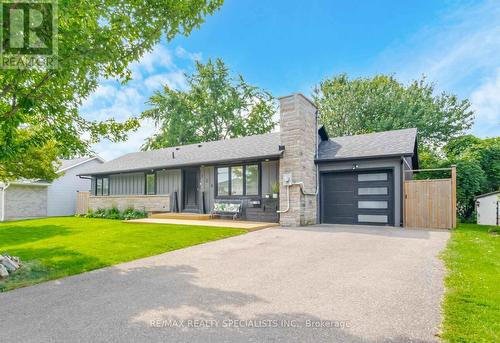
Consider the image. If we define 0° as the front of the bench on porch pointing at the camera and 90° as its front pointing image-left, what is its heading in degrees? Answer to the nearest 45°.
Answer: approximately 45°

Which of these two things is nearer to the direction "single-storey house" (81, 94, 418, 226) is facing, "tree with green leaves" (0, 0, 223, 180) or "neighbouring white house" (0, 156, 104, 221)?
the tree with green leaves

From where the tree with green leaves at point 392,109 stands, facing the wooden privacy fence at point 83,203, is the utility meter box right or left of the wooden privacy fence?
left

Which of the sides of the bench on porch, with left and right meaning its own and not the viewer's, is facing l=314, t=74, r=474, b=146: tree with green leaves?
back

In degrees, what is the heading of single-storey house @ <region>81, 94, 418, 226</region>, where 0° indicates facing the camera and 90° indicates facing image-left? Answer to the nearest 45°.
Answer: approximately 45°

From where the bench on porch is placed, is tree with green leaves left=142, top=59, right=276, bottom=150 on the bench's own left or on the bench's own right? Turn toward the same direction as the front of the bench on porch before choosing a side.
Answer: on the bench's own right

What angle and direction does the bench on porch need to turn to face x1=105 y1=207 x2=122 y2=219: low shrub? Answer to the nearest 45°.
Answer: approximately 90° to its right

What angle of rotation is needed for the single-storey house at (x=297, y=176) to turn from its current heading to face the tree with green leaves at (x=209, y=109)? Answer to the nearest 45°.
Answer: approximately 135° to its right

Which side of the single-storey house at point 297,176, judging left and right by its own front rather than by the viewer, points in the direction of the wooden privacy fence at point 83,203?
right

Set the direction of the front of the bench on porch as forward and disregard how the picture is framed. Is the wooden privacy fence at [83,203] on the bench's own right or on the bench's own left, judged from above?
on the bench's own right
